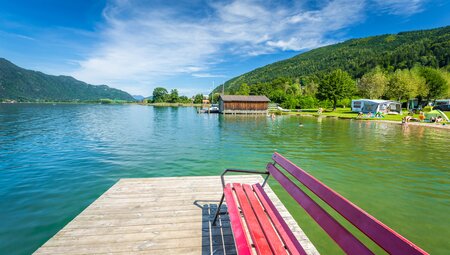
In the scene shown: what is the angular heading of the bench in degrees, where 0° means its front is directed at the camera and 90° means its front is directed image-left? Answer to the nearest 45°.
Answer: approximately 90°
